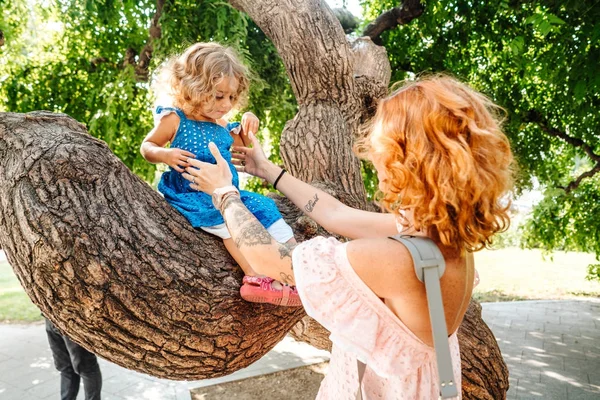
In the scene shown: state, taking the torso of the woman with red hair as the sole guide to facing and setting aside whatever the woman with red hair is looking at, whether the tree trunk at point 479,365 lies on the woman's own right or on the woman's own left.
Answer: on the woman's own right

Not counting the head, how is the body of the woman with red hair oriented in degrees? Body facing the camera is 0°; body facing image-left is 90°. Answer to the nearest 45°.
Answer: approximately 135°

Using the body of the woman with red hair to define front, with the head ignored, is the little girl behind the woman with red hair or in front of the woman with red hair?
in front

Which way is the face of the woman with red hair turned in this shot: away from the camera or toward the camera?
away from the camera

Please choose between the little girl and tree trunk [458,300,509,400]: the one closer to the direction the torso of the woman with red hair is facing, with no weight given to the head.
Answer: the little girl

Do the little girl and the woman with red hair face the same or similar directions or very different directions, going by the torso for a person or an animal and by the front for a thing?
very different directions

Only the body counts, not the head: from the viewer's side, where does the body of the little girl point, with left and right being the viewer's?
facing the viewer and to the right of the viewer

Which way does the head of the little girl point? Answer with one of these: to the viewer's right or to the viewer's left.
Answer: to the viewer's right
